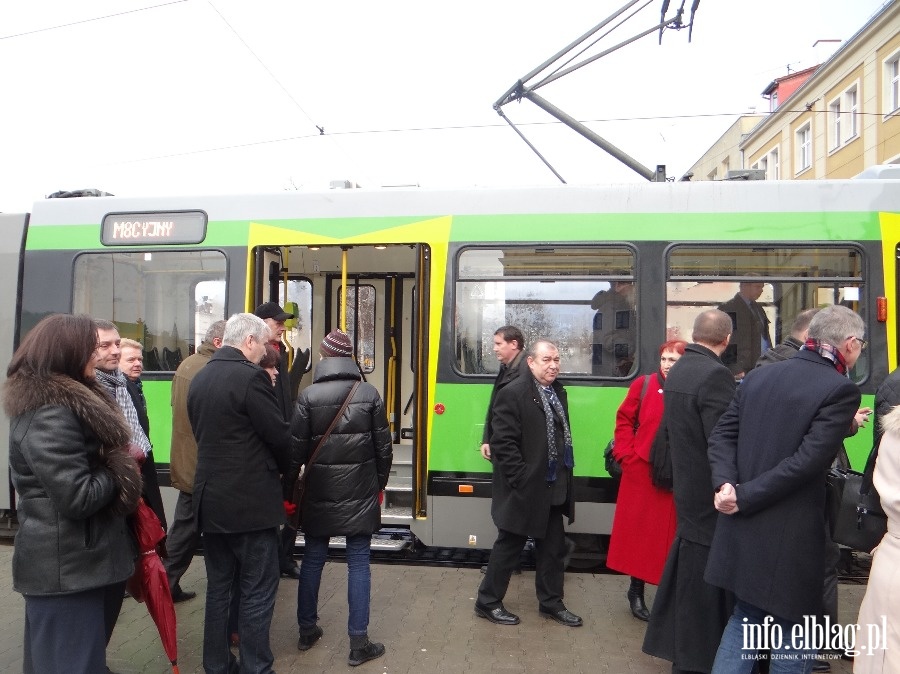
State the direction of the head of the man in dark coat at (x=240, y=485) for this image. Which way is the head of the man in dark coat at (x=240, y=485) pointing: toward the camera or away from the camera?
away from the camera

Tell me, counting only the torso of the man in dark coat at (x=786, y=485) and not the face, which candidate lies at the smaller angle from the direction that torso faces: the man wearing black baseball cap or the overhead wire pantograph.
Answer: the overhead wire pantograph

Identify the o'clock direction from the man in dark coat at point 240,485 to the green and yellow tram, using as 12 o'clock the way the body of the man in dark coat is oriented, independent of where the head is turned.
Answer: The green and yellow tram is roughly at 12 o'clock from the man in dark coat.

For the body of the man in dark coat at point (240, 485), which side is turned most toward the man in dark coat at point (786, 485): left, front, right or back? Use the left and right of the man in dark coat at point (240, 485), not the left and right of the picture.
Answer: right

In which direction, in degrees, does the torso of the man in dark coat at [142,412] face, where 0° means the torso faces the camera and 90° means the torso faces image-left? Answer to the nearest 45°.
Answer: approximately 315°

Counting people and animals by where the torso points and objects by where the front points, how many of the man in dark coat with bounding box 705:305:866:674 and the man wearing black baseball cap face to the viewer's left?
0

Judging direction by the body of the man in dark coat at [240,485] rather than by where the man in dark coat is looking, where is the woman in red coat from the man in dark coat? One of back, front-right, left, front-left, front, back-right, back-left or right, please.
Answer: front-right

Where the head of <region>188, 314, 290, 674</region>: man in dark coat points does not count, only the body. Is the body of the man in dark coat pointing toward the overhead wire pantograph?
yes

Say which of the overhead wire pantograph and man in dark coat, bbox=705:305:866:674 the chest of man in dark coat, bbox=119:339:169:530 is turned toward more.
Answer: the man in dark coat

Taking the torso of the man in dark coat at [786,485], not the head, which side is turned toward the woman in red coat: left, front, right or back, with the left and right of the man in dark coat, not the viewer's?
left

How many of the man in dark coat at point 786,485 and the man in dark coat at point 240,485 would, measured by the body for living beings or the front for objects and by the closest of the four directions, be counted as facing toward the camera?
0

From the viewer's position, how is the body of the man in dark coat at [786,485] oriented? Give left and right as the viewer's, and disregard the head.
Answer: facing away from the viewer and to the right of the viewer

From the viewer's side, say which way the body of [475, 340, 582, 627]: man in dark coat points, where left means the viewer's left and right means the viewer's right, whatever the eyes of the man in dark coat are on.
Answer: facing the viewer and to the right of the viewer
